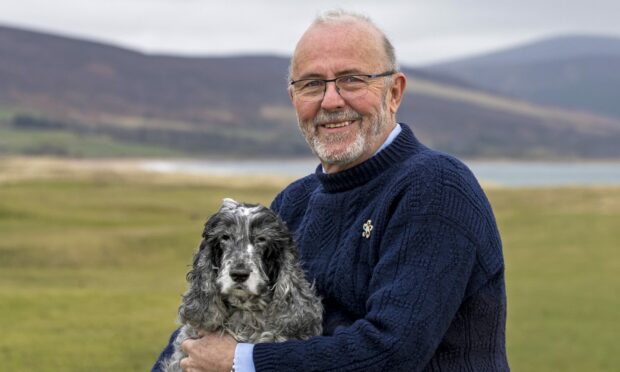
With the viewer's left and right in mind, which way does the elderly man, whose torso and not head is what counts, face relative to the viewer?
facing the viewer and to the left of the viewer

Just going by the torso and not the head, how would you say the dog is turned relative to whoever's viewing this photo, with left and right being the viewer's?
facing the viewer
